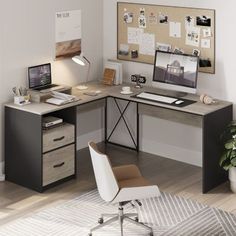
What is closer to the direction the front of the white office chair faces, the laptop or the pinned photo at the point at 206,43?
the pinned photo

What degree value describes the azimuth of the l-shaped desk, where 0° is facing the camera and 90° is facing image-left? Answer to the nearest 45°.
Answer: approximately 0°

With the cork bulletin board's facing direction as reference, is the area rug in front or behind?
in front

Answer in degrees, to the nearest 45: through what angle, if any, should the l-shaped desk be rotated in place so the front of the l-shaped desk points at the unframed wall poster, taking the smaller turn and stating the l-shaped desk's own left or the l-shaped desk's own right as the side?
approximately 180°

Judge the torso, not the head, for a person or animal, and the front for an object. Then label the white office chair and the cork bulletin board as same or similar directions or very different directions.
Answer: very different directions

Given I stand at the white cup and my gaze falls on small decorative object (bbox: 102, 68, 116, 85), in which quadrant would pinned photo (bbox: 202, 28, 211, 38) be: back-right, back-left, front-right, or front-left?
back-right

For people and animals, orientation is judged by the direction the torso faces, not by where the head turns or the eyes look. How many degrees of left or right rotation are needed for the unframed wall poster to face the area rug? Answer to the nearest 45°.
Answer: approximately 45° to its right

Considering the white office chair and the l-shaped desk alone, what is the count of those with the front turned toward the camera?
1

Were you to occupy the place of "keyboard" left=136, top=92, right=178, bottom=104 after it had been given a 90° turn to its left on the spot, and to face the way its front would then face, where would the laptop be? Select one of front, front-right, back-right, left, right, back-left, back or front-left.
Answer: back-right

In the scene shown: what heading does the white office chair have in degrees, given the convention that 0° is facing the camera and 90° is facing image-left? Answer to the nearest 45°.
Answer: approximately 225°
